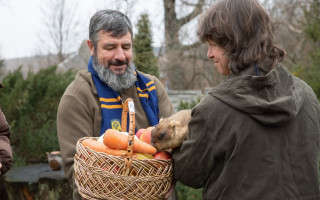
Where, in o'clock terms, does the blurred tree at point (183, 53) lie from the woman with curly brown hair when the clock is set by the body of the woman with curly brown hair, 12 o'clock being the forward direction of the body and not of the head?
The blurred tree is roughly at 1 o'clock from the woman with curly brown hair.

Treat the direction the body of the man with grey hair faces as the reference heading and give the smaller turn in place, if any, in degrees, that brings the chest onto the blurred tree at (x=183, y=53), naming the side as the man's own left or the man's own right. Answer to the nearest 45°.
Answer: approximately 135° to the man's own left

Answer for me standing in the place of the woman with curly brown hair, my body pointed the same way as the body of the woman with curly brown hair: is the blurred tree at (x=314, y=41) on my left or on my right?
on my right

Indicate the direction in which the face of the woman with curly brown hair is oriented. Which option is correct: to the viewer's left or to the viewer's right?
to the viewer's left

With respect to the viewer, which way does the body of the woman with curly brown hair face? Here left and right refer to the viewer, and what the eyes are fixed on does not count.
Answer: facing away from the viewer and to the left of the viewer

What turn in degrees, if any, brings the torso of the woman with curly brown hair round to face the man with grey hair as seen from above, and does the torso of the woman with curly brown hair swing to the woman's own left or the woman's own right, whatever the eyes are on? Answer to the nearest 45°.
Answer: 0° — they already face them

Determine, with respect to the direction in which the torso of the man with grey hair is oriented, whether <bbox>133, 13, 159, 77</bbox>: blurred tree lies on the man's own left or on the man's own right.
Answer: on the man's own left

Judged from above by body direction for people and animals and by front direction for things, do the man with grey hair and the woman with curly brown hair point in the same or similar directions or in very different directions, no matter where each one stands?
very different directions

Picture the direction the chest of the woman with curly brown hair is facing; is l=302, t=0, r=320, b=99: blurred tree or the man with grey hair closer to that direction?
the man with grey hair

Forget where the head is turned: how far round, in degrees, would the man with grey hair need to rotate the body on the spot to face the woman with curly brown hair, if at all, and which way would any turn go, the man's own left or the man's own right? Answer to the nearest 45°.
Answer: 0° — they already face them
